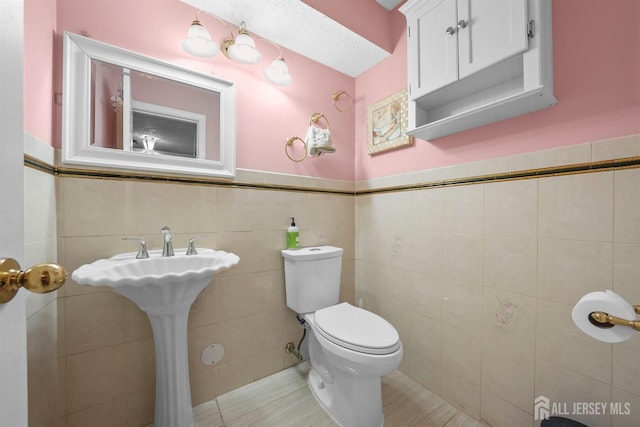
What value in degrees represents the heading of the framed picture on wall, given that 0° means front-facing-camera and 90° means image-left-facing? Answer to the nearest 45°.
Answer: approximately 45°

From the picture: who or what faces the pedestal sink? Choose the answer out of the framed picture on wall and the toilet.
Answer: the framed picture on wall

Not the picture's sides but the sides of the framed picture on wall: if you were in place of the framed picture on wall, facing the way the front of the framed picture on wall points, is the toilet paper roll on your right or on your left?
on your left

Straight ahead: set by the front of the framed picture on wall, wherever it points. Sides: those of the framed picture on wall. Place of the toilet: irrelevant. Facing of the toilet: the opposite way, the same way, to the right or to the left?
to the left

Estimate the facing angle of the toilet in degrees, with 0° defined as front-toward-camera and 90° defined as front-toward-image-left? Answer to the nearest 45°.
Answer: approximately 315°

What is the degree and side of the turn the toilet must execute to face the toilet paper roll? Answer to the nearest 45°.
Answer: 0° — it already faces it

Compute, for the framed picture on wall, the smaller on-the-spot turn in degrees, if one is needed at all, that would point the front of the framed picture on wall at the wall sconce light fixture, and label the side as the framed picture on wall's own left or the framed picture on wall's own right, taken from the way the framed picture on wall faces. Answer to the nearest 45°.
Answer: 0° — it already faces it
